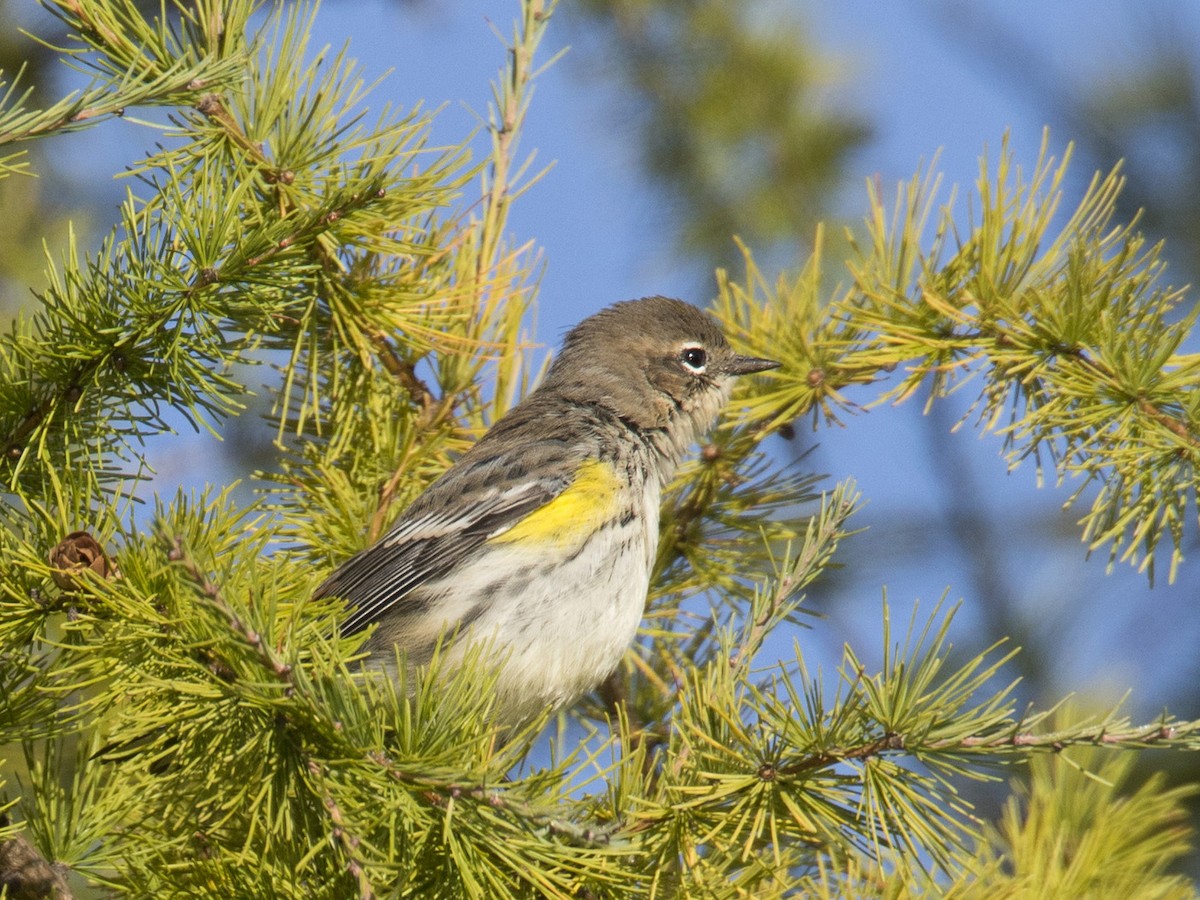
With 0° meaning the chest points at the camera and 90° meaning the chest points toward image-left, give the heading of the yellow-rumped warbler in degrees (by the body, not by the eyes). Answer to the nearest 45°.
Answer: approximately 270°
